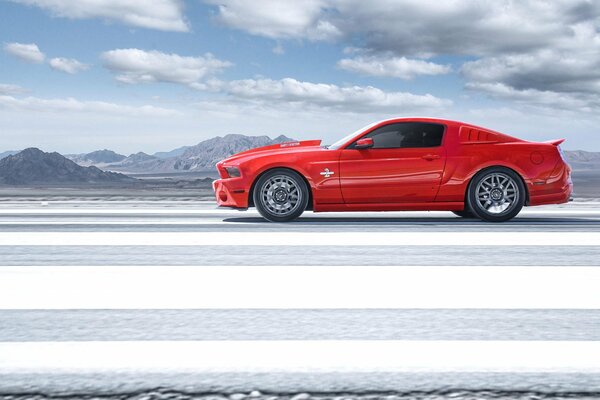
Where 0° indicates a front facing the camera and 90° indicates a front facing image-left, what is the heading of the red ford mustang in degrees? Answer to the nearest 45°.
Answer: approximately 90°
